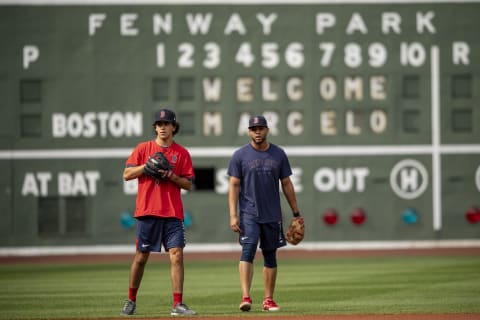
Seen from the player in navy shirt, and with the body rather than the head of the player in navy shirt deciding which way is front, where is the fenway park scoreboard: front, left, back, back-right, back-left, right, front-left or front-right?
back

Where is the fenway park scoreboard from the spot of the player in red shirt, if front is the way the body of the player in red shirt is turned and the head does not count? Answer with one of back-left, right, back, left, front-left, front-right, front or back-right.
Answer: back

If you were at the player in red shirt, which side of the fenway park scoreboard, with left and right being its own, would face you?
front

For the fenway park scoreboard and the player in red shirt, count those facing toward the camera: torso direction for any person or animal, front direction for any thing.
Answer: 2

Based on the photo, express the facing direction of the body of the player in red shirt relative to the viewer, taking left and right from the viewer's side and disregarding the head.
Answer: facing the viewer

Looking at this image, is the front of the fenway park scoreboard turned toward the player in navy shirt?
yes

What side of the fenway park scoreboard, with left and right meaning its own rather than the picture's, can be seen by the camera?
front

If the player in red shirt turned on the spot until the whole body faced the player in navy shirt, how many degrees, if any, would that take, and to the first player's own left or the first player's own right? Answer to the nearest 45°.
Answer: approximately 90° to the first player's own left

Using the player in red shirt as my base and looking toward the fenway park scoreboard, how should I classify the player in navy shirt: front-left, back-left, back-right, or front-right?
front-right

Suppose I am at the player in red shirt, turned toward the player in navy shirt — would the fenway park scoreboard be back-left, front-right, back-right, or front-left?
front-left

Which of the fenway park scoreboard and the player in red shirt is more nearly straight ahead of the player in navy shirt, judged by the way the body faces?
the player in red shirt

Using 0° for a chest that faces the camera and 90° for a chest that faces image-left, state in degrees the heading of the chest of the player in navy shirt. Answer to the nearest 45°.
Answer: approximately 0°

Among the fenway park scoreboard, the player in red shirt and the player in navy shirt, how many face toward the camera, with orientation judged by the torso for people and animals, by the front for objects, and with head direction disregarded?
3
